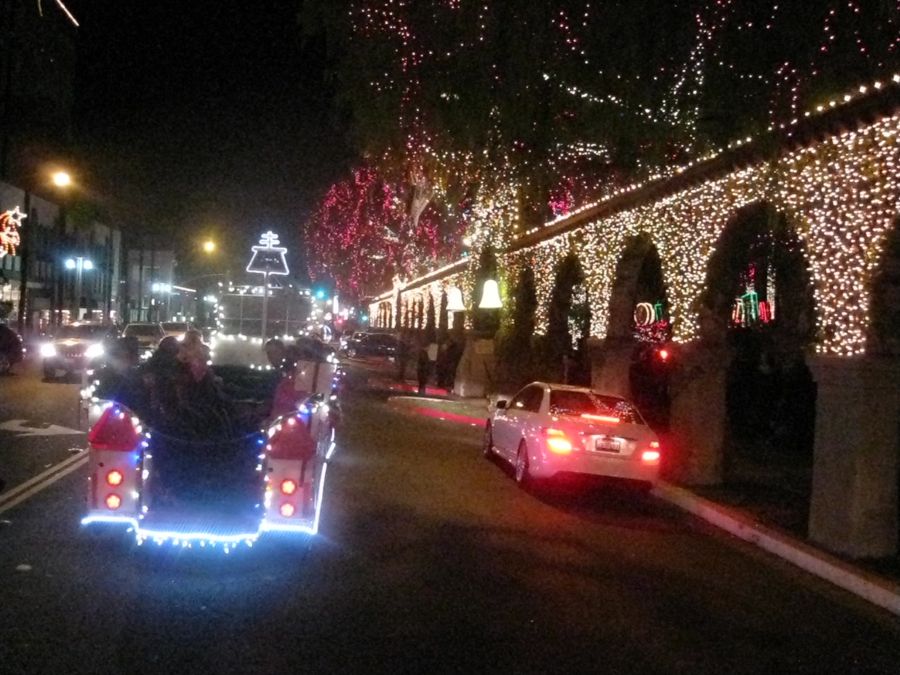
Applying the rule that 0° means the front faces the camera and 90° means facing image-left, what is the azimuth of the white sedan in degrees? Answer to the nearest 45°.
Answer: approximately 135°

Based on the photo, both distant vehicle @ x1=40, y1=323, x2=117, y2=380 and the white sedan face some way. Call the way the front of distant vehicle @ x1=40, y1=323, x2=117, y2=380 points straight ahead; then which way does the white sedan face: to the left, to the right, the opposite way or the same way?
the opposite way

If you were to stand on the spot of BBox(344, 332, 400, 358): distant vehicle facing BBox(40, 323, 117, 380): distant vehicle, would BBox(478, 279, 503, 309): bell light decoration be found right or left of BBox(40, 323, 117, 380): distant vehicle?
left

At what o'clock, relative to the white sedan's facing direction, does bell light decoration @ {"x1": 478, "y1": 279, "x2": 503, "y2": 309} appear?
The bell light decoration is roughly at 1 o'clock from the white sedan.

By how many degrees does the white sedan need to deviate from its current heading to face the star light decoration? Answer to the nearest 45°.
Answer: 0° — it already faces it

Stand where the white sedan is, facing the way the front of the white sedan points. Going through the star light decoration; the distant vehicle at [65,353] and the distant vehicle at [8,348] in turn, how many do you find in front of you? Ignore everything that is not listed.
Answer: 3

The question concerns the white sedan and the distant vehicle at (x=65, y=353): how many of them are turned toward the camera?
1

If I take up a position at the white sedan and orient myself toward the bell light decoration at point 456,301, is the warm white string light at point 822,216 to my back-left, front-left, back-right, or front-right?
back-right

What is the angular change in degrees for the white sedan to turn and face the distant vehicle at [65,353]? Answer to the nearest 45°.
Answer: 0° — it already faces it
